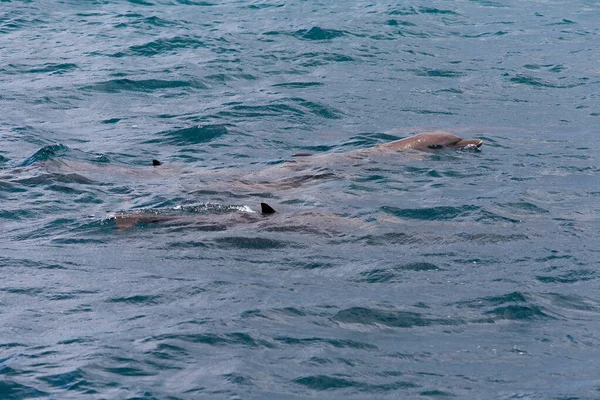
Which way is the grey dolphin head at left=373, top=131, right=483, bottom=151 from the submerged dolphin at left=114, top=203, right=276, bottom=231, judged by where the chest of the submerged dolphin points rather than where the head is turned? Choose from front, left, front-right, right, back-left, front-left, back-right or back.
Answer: front-left

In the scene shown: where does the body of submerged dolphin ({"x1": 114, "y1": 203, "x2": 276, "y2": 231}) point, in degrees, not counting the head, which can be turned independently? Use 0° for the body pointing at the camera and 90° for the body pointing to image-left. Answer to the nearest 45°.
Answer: approximately 270°

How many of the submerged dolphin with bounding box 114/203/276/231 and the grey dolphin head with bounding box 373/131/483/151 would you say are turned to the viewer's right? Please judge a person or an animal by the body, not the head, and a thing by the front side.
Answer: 2
